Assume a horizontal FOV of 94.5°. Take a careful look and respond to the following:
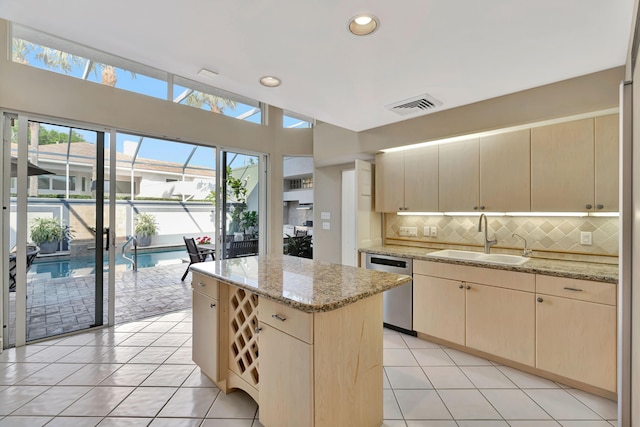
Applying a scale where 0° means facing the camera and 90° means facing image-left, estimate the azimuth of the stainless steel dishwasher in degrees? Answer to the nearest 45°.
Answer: approximately 45°

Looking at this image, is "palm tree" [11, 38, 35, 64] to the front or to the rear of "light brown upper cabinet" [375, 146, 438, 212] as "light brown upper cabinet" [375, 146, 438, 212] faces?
to the front

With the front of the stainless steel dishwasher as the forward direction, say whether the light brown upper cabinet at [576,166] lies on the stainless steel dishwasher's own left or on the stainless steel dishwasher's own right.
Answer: on the stainless steel dishwasher's own left

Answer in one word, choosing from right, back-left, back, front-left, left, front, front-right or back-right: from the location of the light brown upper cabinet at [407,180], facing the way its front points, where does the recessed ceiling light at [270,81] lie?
front

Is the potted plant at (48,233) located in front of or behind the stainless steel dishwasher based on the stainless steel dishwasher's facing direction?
in front

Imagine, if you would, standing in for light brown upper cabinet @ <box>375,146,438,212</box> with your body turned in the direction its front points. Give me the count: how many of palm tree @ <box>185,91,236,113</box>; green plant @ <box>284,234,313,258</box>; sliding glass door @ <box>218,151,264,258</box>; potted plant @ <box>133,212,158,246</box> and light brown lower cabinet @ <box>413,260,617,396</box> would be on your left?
1

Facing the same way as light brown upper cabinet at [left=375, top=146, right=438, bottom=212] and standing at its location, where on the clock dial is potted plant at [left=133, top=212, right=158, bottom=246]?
The potted plant is roughly at 2 o'clock from the light brown upper cabinet.

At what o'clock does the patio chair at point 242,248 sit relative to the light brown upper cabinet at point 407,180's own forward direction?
The patio chair is roughly at 2 o'clock from the light brown upper cabinet.

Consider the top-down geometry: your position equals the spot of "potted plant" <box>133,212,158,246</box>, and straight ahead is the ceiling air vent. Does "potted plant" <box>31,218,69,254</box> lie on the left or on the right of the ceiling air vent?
right

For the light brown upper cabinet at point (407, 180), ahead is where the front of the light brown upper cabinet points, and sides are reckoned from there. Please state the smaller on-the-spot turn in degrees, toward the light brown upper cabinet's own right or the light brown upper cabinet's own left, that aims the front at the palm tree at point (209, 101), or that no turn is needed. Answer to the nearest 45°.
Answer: approximately 45° to the light brown upper cabinet's own right

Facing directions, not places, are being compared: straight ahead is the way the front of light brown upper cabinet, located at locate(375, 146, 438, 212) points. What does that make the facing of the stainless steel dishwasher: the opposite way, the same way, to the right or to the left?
the same way

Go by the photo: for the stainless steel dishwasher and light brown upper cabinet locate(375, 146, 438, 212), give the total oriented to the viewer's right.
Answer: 0
